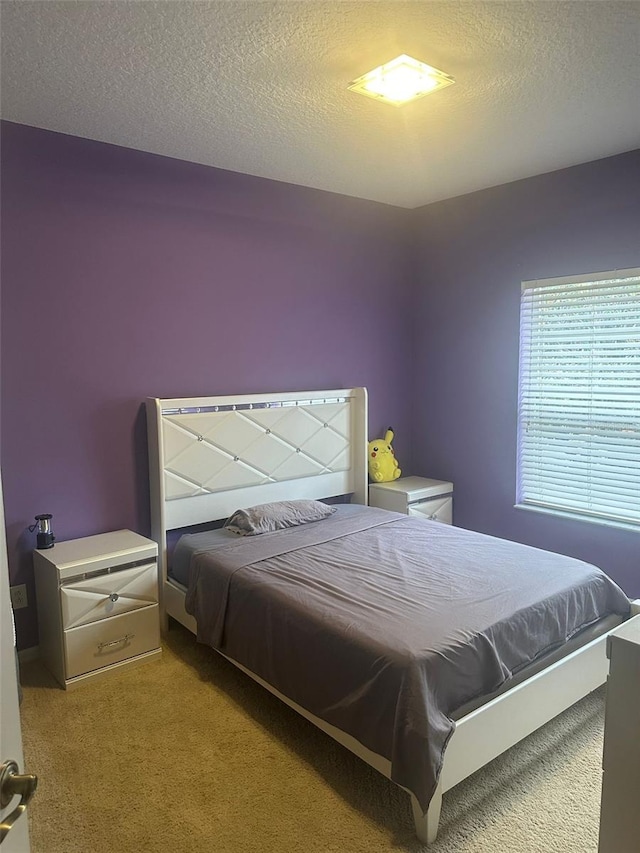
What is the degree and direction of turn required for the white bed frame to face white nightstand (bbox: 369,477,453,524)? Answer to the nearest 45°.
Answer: approximately 90° to its left

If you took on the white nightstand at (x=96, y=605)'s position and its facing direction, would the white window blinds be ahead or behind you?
ahead

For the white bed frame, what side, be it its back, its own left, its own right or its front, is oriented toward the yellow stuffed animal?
left

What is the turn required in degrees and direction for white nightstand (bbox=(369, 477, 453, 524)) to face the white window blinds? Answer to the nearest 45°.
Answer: approximately 45° to its left

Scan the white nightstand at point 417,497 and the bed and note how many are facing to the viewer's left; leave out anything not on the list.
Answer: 0

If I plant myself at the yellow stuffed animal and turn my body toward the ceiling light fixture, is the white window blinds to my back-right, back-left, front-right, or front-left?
front-left

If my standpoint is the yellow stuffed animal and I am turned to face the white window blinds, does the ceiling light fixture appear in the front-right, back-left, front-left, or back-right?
front-right

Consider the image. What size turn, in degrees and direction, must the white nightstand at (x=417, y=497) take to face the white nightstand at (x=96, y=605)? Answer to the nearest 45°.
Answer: approximately 90° to its right

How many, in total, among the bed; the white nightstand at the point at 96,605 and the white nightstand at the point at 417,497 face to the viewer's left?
0

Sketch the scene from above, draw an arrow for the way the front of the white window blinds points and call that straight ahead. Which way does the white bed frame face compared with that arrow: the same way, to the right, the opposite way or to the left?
to the left

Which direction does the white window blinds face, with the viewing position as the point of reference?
facing the viewer and to the left of the viewer

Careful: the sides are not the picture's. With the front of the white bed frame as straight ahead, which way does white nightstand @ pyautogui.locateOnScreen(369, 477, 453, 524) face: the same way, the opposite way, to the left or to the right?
the same way

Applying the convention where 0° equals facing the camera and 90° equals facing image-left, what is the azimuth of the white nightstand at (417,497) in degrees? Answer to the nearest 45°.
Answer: approximately 315°

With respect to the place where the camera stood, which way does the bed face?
facing the viewer and to the right of the viewer

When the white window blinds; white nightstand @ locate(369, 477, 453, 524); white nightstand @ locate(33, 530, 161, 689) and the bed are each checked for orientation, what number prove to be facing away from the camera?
0
